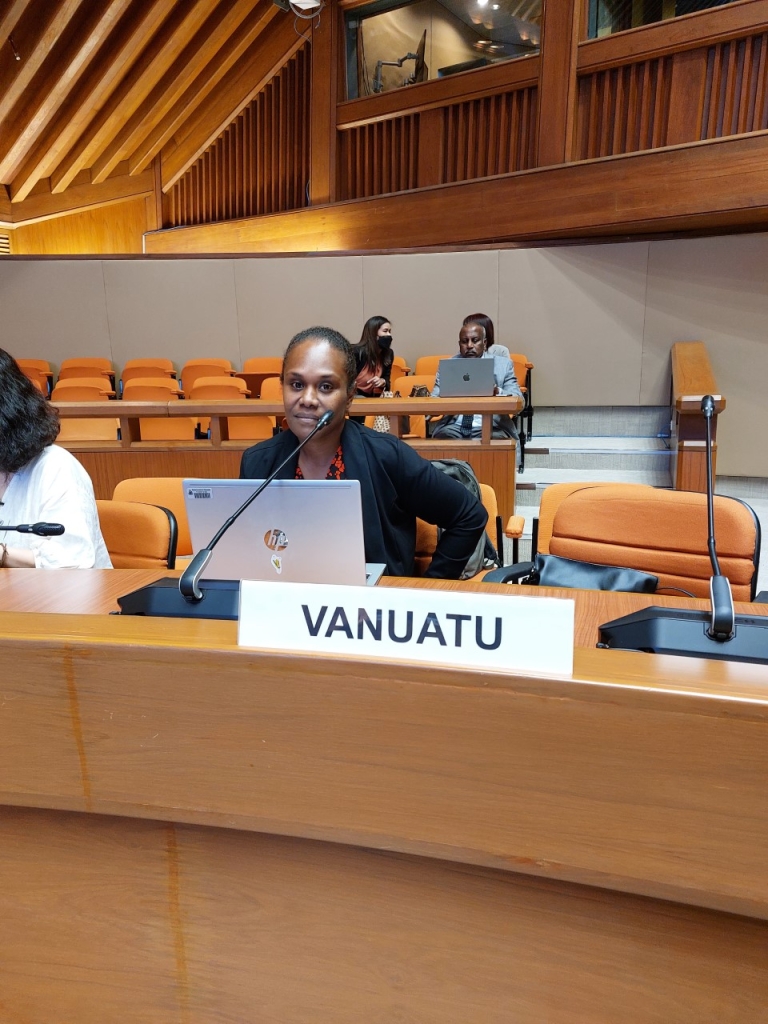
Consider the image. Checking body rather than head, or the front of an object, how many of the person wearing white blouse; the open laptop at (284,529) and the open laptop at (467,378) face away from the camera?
2

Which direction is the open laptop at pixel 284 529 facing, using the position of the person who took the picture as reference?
facing away from the viewer

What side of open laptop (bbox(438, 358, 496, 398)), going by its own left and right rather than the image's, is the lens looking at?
back

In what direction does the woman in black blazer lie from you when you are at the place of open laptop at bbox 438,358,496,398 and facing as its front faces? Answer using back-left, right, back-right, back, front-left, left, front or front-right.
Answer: back

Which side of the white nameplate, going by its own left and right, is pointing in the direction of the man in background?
back

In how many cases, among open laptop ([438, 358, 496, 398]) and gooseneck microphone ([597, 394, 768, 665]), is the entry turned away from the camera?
2

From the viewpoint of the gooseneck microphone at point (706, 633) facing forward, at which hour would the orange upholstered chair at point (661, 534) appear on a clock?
The orange upholstered chair is roughly at 12 o'clock from the gooseneck microphone.

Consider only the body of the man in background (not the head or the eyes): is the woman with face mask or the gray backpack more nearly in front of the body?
the gray backpack
